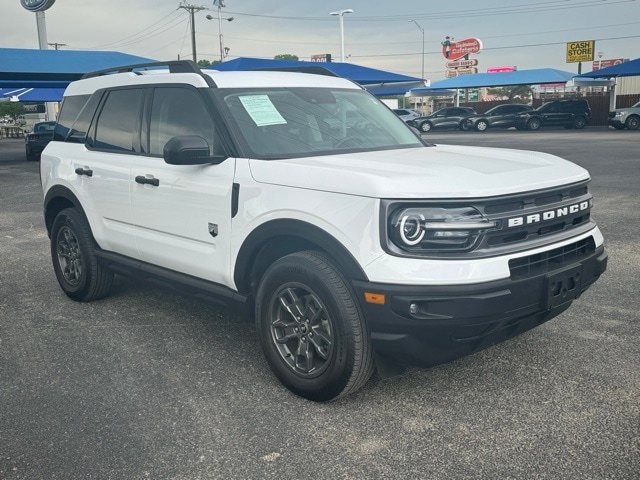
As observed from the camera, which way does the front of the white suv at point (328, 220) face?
facing the viewer and to the right of the viewer

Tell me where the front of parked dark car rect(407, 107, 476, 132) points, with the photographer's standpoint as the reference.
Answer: facing the viewer and to the left of the viewer

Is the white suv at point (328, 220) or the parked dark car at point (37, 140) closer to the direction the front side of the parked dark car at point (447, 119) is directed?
the parked dark car

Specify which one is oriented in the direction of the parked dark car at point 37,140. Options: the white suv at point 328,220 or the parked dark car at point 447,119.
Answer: the parked dark car at point 447,119

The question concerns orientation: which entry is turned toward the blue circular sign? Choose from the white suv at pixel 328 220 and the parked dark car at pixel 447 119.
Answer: the parked dark car

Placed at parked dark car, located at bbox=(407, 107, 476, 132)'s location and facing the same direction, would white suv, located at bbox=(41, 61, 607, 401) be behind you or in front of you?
in front

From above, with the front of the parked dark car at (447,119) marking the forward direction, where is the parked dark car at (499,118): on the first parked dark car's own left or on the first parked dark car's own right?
on the first parked dark car's own left

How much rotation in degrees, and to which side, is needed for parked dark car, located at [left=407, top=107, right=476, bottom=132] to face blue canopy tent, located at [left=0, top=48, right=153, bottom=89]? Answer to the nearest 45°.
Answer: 0° — it already faces it

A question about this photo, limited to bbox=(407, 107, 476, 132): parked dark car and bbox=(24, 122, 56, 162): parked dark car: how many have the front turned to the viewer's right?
0

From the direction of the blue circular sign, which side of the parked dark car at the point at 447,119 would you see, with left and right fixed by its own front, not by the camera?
front

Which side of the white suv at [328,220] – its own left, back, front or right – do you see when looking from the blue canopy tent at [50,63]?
back

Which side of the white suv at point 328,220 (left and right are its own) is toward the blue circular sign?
back
